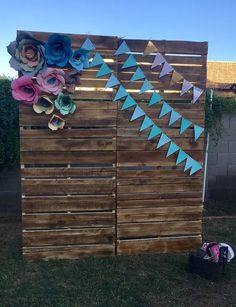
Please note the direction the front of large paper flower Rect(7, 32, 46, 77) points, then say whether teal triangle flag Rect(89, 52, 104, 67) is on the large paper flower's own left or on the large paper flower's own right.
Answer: on the large paper flower's own left

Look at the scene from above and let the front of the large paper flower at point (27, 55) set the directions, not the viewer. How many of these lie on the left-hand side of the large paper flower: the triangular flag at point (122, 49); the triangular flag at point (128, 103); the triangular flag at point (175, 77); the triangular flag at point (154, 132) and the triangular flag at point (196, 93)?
5

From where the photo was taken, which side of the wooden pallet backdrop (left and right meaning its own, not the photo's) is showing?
front

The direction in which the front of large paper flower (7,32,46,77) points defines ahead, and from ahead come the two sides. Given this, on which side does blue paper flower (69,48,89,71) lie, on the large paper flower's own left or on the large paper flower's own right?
on the large paper flower's own left

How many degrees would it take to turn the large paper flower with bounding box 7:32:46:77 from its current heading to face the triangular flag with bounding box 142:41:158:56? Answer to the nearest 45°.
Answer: approximately 90° to its left

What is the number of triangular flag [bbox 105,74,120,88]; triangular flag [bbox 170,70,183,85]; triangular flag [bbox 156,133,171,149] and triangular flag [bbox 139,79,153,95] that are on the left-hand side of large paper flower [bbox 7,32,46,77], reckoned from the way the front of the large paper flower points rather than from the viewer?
4

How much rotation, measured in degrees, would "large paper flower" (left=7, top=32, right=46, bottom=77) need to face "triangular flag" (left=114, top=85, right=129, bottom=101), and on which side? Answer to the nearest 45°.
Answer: approximately 90° to its left

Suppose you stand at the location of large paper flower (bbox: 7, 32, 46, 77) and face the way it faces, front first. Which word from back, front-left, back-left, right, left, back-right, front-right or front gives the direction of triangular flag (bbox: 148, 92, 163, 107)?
left

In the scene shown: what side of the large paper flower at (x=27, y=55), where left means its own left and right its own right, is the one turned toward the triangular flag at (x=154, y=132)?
left

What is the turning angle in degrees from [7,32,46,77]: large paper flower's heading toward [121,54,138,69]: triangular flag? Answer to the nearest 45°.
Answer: approximately 90° to its left
